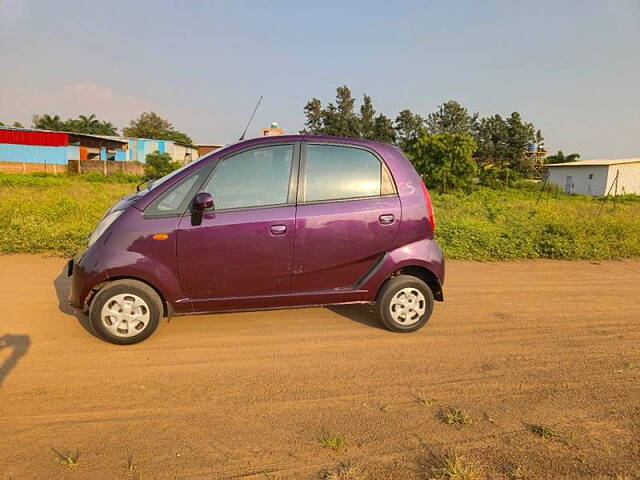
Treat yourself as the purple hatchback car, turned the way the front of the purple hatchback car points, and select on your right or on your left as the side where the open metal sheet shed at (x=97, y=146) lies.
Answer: on your right

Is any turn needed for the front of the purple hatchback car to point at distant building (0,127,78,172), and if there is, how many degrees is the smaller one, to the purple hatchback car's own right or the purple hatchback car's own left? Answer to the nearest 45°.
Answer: approximately 45° to the purple hatchback car's own right

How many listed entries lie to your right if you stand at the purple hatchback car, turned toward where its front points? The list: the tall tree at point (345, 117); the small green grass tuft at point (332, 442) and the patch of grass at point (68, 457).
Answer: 1

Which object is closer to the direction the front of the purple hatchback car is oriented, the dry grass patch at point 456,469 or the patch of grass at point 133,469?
the patch of grass

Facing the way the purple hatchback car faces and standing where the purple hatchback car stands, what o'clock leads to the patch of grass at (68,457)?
The patch of grass is roughly at 10 o'clock from the purple hatchback car.

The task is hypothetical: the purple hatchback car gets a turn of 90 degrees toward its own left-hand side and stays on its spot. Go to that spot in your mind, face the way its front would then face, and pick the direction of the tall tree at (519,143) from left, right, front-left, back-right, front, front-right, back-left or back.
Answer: back-left

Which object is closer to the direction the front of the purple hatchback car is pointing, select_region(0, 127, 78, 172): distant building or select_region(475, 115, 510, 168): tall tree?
the distant building

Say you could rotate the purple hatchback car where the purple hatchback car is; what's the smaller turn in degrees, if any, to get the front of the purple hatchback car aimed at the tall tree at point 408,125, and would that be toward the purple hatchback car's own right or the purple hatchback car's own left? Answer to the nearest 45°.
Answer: approximately 90° to the purple hatchback car's own right

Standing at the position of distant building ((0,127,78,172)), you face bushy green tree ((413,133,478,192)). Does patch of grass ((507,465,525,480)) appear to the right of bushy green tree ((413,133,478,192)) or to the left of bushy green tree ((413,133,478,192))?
right

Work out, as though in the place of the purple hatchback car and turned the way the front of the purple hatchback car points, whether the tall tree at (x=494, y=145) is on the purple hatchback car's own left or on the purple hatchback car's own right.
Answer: on the purple hatchback car's own right

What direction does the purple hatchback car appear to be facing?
to the viewer's left

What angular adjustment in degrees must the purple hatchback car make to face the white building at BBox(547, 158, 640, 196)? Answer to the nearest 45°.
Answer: approximately 135° to its right

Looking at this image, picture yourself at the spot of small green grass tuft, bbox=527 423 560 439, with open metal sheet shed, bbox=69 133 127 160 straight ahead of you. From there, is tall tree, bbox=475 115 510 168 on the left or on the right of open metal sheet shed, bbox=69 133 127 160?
right

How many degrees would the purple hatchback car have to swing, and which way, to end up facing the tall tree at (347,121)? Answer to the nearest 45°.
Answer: approximately 90° to its right
